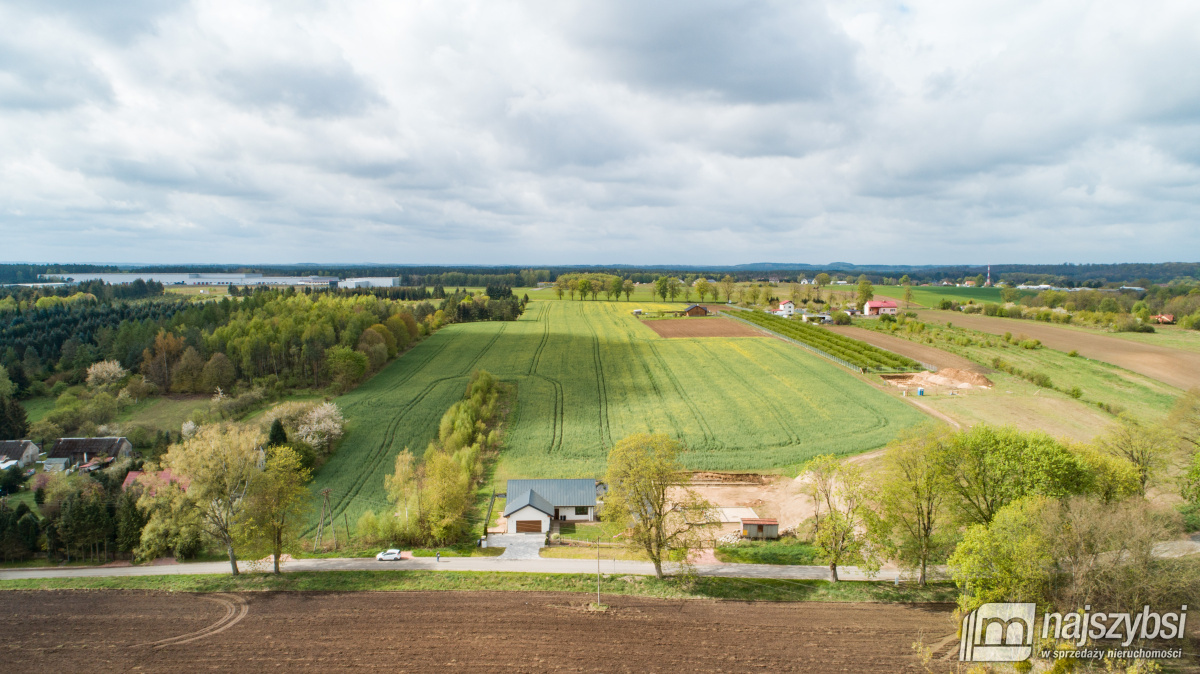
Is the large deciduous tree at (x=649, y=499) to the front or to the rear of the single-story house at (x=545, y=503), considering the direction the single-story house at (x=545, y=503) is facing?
to the front

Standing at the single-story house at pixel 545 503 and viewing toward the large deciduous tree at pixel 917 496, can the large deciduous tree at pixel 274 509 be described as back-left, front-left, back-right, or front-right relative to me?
back-right

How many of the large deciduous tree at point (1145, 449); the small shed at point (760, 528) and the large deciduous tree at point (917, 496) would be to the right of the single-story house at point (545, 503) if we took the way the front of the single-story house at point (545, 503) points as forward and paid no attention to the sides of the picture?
0

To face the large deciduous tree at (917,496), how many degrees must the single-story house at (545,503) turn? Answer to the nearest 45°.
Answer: approximately 45° to its left

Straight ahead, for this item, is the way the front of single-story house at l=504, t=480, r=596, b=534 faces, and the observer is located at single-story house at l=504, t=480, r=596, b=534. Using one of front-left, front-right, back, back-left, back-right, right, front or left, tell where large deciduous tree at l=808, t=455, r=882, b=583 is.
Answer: front-left

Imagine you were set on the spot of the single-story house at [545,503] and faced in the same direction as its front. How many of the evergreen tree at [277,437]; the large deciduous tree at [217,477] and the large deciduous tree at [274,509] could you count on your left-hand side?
0

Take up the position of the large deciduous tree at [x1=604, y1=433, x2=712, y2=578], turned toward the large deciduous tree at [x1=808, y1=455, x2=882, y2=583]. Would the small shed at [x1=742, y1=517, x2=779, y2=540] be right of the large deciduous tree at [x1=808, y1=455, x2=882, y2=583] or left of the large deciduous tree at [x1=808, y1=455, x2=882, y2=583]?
left

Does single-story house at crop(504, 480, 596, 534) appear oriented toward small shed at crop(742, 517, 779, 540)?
no

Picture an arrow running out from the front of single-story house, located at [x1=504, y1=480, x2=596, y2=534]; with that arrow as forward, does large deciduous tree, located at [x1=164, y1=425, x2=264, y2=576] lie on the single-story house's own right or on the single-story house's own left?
on the single-story house's own right

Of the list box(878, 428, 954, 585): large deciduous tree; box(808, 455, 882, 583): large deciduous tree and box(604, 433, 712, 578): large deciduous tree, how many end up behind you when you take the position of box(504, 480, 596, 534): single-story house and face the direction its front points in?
0

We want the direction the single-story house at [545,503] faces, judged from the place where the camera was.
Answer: facing the viewer

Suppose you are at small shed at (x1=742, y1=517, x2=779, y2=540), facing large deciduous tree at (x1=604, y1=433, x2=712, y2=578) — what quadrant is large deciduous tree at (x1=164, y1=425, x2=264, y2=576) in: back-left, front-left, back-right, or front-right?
front-right

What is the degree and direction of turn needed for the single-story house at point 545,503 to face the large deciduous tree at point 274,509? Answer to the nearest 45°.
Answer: approximately 45° to its right

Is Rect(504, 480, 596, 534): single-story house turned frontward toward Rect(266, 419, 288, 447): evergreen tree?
no

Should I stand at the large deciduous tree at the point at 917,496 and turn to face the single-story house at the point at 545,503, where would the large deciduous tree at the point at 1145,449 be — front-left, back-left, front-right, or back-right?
back-right
